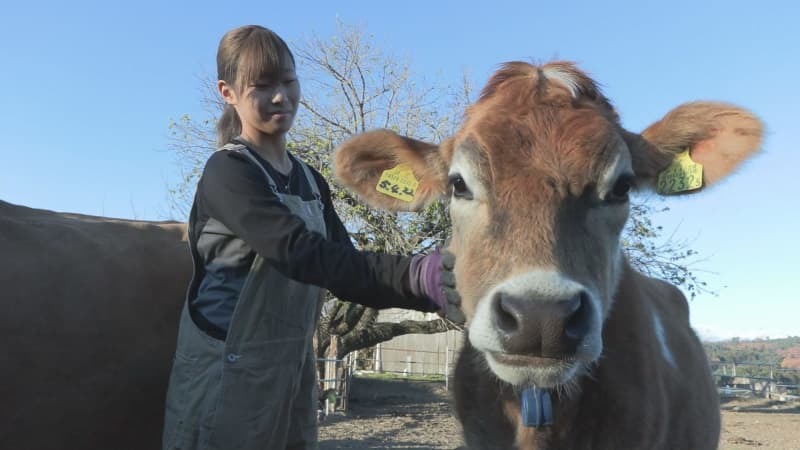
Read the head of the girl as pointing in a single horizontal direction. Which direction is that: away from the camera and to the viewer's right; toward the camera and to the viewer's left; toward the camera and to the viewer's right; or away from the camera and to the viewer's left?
toward the camera and to the viewer's right

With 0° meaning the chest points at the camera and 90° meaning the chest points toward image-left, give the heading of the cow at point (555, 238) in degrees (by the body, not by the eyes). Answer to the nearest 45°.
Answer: approximately 0°

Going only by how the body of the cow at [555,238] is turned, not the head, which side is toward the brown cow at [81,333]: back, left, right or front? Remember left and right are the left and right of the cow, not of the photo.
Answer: right

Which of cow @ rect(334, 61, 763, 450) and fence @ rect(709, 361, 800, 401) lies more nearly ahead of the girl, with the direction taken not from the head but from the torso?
the cow

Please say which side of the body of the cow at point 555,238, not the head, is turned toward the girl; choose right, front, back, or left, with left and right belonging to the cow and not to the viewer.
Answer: right

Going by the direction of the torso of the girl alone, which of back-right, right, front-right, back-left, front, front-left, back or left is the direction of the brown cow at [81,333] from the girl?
back

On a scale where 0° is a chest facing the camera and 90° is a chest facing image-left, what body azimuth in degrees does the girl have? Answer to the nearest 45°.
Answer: approximately 315°
